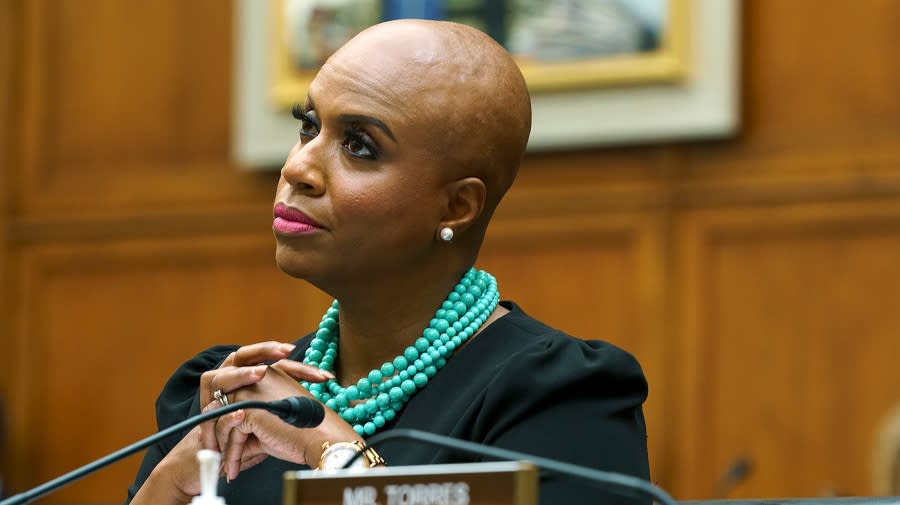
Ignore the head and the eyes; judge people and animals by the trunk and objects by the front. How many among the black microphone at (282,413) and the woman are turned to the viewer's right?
1

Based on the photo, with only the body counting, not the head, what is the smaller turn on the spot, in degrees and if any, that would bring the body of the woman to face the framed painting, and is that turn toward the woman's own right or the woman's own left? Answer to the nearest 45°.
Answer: approximately 135° to the woman's own right

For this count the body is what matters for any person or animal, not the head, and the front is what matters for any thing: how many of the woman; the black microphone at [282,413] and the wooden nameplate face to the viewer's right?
1

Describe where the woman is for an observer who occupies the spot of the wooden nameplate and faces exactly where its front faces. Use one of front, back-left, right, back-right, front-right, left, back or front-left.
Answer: back

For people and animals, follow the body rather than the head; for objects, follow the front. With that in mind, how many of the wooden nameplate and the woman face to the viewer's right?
0

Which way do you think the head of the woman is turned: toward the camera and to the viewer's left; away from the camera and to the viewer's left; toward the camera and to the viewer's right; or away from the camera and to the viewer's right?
toward the camera and to the viewer's left

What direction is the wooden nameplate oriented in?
toward the camera

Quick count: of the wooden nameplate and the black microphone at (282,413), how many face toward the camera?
1

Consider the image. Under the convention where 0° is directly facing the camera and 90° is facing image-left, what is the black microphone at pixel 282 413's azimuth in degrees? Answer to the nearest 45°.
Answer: approximately 270°

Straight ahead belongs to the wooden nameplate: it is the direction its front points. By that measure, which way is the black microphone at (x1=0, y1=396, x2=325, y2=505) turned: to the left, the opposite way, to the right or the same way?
to the left

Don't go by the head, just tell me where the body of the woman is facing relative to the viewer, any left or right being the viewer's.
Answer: facing the viewer and to the left of the viewer
